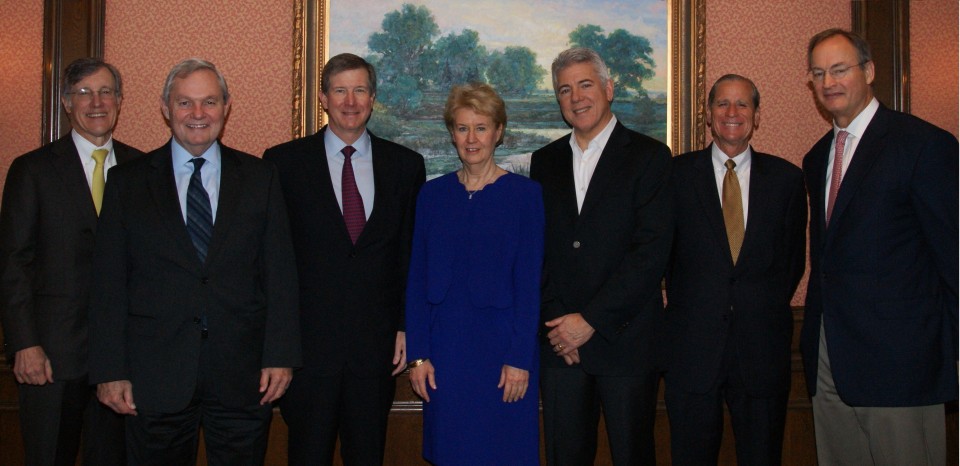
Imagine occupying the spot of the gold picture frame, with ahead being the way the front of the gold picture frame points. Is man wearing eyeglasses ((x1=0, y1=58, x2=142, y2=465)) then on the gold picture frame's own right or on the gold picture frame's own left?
on the gold picture frame's own right

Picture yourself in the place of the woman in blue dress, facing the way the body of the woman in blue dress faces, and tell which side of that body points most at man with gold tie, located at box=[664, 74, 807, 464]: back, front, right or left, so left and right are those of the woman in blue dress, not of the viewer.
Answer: left

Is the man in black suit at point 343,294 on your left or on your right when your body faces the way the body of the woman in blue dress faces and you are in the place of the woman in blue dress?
on your right

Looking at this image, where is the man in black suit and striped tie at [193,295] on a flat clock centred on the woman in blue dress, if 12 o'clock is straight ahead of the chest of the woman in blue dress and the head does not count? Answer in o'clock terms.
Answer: The man in black suit and striped tie is roughly at 3 o'clock from the woman in blue dress.

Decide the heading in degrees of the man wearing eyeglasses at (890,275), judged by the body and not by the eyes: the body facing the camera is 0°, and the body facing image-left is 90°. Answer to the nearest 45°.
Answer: approximately 45°

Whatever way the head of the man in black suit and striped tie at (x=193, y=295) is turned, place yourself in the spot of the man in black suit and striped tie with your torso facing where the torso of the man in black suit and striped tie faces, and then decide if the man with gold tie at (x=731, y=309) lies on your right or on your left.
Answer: on your left

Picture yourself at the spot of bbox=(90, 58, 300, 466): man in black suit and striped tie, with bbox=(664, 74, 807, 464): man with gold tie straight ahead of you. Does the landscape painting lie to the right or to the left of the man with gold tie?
left

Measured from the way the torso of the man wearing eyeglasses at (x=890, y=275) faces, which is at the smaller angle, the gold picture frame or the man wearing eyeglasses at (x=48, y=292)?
the man wearing eyeglasses

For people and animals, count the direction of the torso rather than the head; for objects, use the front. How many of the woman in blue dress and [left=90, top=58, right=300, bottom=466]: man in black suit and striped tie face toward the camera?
2
